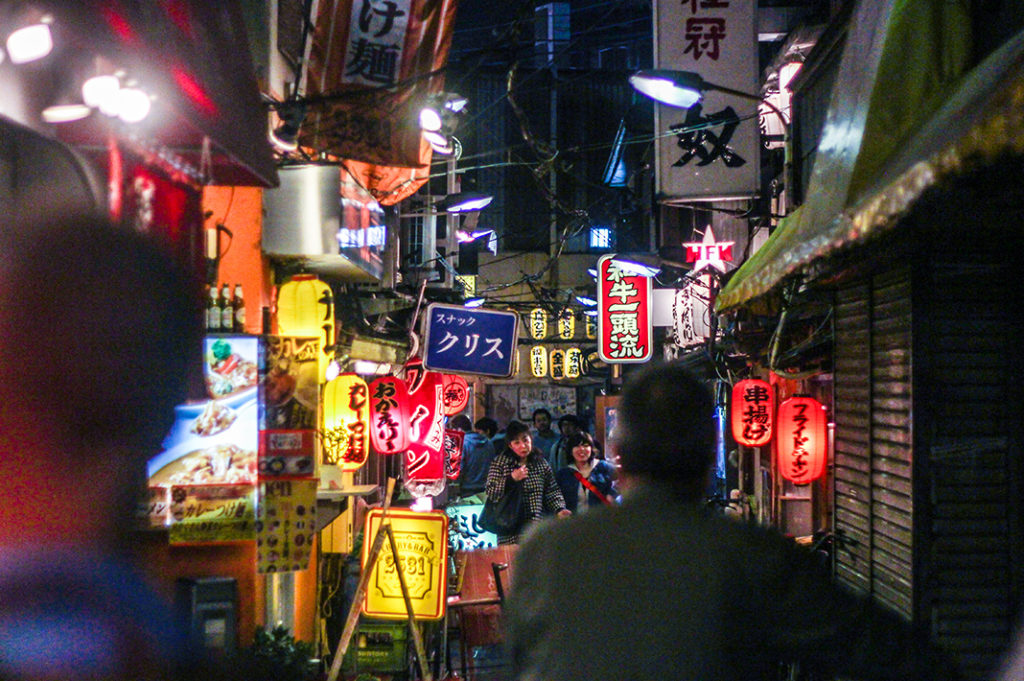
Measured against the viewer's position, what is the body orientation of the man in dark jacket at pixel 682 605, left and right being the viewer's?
facing away from the viewer

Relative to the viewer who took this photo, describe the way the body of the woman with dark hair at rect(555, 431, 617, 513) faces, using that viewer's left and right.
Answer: facing the viewer

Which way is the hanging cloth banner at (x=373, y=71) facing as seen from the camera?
toward the camera

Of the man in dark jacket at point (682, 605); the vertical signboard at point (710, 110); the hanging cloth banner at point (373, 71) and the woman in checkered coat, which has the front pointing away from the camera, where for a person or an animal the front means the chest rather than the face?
the man in dark jacket

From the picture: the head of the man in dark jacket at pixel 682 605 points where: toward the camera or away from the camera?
away from the camera

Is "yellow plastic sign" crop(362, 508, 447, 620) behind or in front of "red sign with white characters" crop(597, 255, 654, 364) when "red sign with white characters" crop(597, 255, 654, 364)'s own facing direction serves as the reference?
in front

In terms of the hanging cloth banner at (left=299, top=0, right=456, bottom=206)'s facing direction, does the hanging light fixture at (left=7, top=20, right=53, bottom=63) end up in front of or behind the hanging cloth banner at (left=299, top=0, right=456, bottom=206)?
in front

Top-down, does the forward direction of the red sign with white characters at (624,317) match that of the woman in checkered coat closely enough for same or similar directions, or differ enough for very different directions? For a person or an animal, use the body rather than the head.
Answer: same or similar directions

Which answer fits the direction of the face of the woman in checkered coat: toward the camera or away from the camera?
toward the camera

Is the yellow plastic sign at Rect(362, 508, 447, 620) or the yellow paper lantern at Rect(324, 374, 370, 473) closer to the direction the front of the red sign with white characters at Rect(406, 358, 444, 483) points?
the yellow plastic sign

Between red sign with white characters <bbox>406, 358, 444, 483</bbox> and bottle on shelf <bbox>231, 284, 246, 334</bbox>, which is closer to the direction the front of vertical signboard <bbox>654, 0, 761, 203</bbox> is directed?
the bottle on shelf

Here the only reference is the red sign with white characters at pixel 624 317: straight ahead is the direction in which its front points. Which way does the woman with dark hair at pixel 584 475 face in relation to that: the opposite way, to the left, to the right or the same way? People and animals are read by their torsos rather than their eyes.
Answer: the same way

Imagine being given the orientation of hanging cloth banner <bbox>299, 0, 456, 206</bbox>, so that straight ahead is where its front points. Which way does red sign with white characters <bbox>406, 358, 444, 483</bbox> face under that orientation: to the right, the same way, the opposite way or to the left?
the same way
